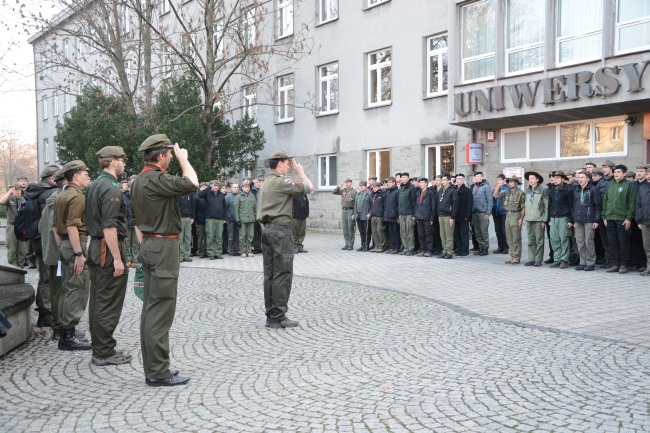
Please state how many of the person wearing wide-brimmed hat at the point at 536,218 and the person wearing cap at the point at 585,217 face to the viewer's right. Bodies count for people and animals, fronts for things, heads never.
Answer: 0

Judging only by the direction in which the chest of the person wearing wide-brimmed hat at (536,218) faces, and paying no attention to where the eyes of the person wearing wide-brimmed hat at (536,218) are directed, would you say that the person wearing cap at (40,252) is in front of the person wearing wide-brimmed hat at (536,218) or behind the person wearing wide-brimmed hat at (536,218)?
in front

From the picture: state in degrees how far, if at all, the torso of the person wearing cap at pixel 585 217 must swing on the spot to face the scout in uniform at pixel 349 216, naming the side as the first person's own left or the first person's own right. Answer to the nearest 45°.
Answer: approximately 90° to the first person's own right

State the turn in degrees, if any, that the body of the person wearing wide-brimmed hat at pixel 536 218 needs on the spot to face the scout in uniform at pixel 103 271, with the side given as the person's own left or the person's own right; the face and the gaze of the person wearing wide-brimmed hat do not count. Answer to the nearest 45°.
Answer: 0° — they already face them

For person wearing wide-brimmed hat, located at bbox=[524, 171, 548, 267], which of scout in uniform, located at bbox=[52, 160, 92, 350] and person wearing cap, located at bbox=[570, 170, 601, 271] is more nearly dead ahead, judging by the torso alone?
the scout in uniform

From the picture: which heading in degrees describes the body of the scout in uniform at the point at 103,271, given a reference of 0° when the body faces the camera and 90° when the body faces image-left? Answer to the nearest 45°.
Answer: approximately 270°

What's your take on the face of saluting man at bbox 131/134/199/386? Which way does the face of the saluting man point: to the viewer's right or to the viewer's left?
to the viewer's right
